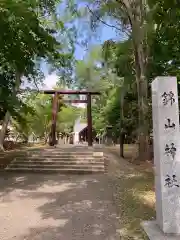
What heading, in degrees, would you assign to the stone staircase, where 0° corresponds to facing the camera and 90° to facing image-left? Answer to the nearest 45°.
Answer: approximately 0°

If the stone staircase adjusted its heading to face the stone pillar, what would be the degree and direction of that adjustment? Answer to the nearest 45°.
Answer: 0° — it already faces it
